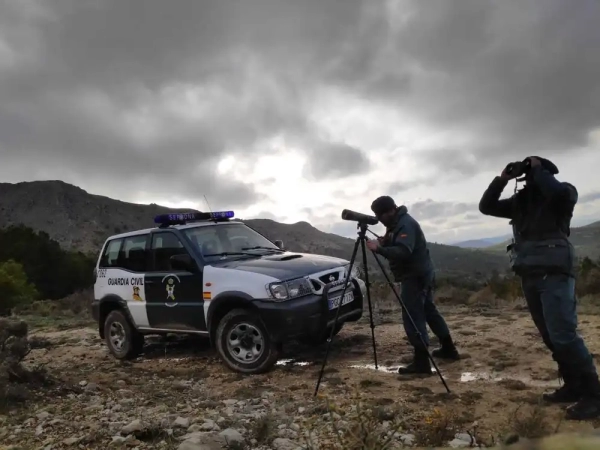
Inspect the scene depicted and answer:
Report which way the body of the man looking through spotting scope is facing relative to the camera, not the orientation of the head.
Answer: to the viewer's left

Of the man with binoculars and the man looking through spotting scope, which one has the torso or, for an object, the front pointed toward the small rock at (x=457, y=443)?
the man with binoculars

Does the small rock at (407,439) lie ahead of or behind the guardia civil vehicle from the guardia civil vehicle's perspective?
ahead

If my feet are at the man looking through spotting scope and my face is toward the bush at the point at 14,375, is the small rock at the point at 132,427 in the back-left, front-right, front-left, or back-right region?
front-left

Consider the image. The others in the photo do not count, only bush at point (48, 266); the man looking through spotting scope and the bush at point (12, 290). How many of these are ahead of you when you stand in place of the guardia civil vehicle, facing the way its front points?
1

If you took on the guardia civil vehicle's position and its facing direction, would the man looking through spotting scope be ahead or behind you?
ahead

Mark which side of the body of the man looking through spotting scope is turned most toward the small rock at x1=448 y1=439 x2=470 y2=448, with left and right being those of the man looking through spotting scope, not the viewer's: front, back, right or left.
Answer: left

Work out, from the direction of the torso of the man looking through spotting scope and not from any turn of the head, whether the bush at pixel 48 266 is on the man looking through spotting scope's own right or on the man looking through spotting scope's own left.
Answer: on the man looking through spotting scope's own right

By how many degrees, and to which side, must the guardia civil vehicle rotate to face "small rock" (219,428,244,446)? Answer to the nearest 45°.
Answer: approximately 45° to its right

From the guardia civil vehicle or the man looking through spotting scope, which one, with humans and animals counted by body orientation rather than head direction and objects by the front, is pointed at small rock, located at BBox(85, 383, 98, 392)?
the man looking through spotting scope

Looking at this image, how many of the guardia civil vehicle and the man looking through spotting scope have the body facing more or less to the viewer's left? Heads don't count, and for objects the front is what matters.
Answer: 1

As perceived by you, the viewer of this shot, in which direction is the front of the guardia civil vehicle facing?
facing the viewer and to the right of the viewer

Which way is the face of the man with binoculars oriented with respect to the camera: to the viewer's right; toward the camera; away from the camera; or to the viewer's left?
to the viewer's left

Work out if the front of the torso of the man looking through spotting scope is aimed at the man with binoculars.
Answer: no

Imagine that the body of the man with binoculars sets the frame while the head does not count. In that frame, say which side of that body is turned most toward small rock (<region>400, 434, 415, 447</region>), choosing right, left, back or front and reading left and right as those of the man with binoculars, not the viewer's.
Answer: front
